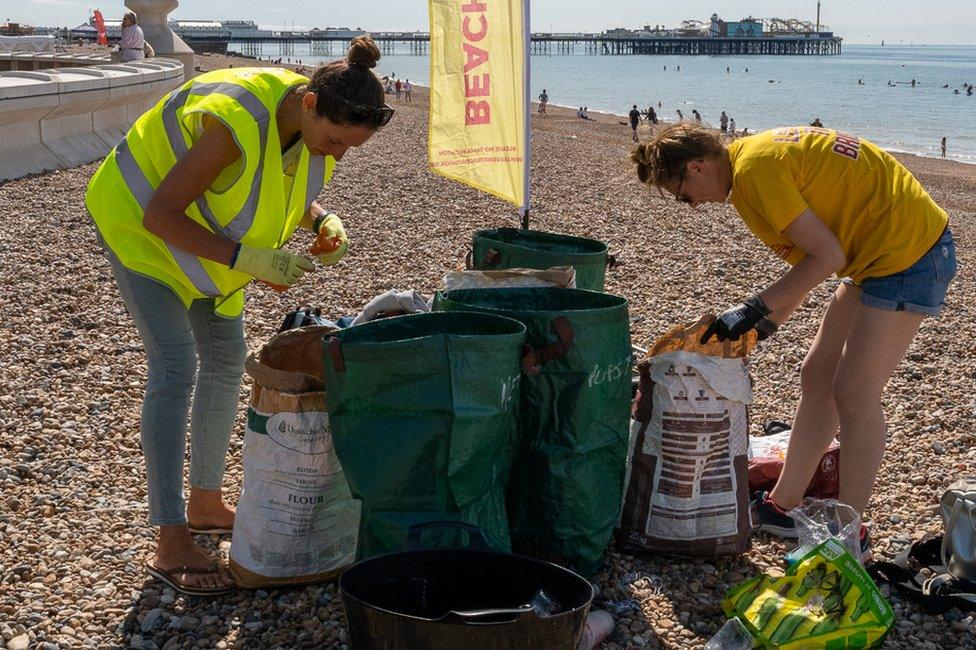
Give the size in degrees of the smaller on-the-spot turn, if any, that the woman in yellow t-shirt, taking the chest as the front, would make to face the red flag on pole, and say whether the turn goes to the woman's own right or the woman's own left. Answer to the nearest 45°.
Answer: approximately 45° to the woman's own right

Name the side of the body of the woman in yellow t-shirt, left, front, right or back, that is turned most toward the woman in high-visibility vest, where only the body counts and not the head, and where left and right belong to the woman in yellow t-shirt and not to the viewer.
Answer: front

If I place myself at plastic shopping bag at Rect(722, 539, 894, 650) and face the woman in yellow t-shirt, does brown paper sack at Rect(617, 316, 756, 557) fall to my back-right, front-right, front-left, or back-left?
front-left

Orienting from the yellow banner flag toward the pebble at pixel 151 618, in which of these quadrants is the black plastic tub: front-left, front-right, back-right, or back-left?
front-left

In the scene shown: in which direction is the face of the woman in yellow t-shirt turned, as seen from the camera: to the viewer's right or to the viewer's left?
to the viewer's left

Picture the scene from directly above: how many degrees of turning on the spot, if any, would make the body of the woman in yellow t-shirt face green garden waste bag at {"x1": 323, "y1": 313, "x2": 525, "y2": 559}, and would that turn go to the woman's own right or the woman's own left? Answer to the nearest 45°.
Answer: approximately 45° to the woman's own left

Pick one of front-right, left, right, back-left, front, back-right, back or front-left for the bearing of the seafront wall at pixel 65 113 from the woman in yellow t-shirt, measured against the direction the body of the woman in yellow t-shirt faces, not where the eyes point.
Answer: front-right

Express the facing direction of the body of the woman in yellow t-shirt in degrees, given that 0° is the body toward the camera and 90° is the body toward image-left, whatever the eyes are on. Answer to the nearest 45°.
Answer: approximately 90°

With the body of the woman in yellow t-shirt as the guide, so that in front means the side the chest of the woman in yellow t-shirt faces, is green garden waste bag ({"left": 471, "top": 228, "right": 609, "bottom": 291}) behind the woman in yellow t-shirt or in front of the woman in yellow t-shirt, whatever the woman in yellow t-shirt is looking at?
in front

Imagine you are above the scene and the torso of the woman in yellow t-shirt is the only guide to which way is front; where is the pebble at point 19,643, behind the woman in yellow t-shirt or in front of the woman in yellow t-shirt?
in front

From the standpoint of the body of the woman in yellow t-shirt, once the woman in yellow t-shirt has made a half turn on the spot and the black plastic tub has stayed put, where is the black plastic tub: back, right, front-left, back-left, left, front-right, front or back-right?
back-right

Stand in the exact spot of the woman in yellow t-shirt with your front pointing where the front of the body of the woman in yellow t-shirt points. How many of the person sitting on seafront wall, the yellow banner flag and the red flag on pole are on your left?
0

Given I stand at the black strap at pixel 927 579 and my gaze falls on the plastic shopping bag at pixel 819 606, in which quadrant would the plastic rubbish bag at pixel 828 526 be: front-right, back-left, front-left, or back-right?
front-right

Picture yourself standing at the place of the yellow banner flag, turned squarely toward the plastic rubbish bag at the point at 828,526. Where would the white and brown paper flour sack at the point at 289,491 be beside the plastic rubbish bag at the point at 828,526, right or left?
right
